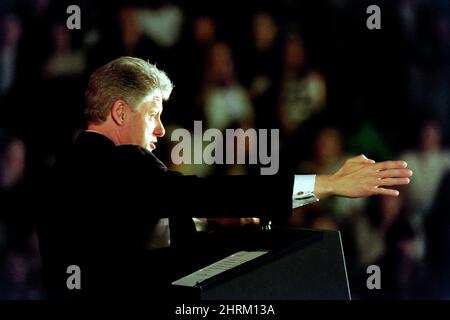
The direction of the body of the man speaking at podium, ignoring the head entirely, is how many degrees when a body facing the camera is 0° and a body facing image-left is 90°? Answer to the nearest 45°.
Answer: approximately 225°

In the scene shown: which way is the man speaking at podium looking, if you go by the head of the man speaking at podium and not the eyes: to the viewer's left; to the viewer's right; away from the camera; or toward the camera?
to the viewer's right
